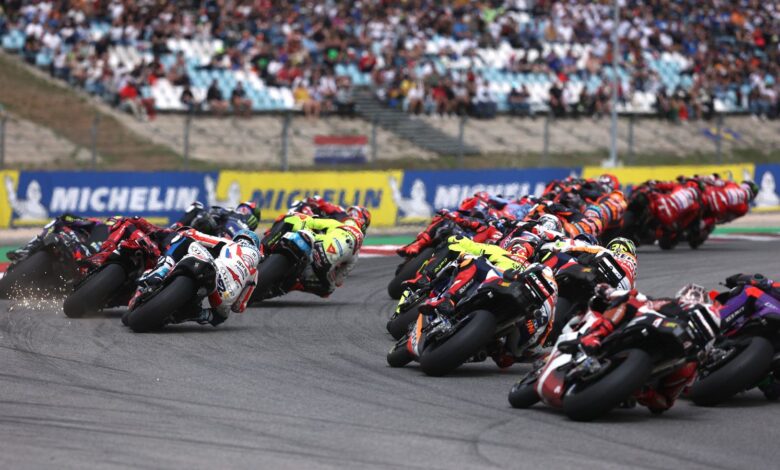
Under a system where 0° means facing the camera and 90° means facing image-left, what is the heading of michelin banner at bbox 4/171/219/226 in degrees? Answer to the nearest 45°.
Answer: approximately 0°

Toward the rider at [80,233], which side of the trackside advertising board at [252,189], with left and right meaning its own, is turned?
front

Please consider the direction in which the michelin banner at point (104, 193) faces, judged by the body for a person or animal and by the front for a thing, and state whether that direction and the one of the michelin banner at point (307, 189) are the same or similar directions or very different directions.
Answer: same or similar directions

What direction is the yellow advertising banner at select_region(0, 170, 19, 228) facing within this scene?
toward the camera

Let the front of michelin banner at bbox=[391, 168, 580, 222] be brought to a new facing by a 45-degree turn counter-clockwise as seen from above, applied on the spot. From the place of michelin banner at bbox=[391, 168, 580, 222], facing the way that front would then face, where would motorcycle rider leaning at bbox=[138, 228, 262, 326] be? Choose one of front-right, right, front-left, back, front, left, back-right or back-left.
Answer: front-right

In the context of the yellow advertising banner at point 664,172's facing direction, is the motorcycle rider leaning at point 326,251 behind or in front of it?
in front

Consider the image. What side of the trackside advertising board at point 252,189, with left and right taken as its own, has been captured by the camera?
front

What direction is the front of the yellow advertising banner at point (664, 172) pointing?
toward the camera

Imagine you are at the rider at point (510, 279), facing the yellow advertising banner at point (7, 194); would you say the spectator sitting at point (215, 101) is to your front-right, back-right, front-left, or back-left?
front-right

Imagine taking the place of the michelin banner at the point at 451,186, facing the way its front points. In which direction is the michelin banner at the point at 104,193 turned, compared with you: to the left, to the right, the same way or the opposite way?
the same way

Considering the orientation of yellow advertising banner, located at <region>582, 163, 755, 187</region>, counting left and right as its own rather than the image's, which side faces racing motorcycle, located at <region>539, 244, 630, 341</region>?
front

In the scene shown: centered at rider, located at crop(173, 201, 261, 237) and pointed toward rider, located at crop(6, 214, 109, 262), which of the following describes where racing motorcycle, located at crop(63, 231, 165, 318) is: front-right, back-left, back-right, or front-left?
front-left

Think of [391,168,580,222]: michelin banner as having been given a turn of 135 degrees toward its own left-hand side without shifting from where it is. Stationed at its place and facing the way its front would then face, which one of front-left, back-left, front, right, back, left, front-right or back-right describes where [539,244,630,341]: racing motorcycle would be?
back-right

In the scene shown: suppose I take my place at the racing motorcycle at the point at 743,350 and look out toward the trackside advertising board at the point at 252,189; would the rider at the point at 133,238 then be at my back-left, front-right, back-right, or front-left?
front-left
